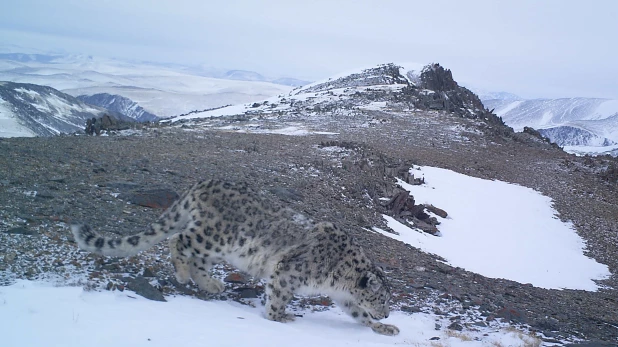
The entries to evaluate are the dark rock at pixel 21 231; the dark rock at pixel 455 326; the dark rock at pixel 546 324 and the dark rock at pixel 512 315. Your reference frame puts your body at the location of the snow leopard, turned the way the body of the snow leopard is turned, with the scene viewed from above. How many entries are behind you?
1

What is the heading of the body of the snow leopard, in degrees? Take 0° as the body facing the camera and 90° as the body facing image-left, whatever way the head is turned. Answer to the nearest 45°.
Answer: approximately 270°

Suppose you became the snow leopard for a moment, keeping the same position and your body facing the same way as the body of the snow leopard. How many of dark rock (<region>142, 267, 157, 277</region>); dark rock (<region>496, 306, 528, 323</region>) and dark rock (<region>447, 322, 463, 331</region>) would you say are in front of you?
2

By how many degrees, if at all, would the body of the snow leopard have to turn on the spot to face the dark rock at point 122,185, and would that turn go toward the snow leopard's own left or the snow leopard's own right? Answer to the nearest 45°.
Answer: approximately 135° to the snow leopard's own left

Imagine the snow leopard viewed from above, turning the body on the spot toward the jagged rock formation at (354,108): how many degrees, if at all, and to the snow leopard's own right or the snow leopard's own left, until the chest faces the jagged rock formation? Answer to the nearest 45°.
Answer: approximately 90° to the snow leopard's own left

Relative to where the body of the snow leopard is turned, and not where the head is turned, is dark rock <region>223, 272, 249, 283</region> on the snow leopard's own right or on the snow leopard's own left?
on the snow leopard's own left

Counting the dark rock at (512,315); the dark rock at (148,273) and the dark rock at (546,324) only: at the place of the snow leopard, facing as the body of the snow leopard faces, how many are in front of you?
2

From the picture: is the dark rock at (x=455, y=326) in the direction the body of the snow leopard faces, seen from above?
yes

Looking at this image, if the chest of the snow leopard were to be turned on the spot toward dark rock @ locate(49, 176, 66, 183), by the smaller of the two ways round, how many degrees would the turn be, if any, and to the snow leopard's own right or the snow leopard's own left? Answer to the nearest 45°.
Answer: approximately 135° to the snow leopard's own left

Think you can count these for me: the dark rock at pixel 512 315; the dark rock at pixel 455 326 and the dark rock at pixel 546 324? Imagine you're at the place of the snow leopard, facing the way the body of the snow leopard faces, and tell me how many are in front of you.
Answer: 3

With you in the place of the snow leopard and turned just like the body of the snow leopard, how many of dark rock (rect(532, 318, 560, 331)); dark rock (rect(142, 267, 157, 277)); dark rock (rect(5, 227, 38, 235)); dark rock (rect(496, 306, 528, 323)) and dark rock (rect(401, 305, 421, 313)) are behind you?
2

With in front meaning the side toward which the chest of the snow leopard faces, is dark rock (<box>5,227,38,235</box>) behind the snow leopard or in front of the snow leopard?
behind

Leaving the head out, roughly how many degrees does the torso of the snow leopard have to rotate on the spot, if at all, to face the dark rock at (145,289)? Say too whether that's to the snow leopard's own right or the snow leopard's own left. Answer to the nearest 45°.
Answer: approximately 135° to the snow leopard's own right
